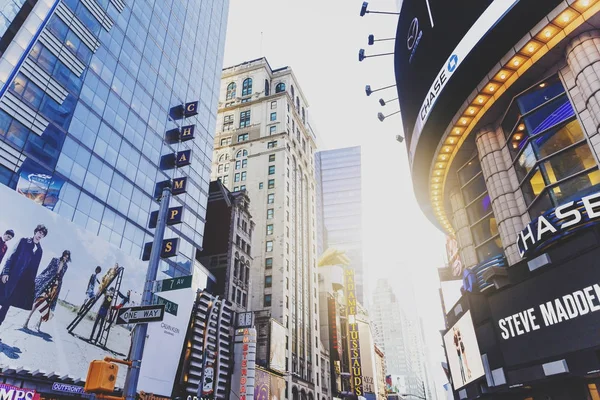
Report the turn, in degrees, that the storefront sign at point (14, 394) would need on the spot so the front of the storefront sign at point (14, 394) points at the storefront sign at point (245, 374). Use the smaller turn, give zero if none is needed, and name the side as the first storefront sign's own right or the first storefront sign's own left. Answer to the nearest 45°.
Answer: approximately 90° to the first storefront sign's own left

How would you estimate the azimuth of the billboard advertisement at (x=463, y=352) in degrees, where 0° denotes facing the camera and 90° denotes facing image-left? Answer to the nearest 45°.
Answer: approximately 45°

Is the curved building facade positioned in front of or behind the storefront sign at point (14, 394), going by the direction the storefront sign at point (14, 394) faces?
in front

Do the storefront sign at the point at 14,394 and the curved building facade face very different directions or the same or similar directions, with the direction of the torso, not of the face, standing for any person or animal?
very different directions

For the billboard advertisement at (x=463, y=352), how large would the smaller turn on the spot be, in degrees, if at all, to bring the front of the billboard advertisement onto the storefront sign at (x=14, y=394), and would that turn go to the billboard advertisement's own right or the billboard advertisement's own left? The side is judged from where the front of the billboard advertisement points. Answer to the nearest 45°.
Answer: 0° — it already faces it

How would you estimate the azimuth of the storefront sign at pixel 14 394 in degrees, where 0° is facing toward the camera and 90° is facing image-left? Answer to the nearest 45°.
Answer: approximately 315°

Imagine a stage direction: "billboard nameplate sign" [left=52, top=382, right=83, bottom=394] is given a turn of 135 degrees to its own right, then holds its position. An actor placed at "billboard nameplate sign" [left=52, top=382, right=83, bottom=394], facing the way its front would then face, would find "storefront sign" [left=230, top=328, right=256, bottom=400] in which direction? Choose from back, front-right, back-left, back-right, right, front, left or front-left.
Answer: back-right

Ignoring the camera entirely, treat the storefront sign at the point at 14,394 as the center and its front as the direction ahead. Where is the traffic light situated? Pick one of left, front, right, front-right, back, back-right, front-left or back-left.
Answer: front-right
